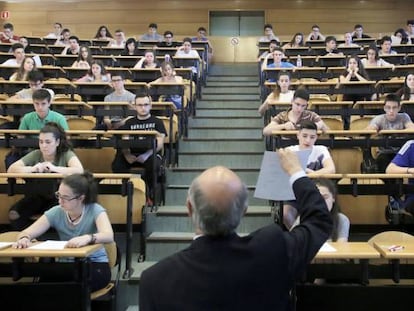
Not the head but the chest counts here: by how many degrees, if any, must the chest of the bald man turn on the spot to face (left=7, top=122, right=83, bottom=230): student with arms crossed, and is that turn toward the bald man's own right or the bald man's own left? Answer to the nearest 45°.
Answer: approximately 45° to the bald man's own left

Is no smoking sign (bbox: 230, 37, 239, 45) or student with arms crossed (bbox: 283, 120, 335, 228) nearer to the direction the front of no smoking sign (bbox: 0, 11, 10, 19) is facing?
the student with arms crossed

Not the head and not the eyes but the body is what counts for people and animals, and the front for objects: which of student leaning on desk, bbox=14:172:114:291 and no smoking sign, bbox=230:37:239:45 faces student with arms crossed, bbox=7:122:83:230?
the no smoking sign

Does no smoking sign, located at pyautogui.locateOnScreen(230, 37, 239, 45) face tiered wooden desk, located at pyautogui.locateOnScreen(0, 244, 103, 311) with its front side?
yes

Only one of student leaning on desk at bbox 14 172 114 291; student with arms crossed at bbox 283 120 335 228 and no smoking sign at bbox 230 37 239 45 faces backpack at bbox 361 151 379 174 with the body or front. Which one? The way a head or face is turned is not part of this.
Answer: the no smoking sign

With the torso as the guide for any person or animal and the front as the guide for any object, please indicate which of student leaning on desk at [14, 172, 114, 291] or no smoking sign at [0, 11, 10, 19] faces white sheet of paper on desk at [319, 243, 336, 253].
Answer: the no smoking sign

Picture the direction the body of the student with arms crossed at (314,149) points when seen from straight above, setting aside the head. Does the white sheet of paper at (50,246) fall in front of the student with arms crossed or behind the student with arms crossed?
in front

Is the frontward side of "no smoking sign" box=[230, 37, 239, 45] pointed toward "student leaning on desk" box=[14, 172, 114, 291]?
yes

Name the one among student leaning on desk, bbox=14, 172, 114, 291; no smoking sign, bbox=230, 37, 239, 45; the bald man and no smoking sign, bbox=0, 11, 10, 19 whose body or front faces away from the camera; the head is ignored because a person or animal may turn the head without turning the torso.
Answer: the bald man

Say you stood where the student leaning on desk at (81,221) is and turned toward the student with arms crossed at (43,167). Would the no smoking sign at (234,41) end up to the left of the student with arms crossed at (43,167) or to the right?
right

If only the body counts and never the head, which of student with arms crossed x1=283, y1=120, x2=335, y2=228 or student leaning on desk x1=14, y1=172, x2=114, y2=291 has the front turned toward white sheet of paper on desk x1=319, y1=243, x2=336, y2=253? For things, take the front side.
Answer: the student with arms crossed

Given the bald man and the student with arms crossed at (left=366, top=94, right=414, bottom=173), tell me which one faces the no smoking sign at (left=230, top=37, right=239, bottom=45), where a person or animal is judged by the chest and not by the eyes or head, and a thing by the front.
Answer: the bald man

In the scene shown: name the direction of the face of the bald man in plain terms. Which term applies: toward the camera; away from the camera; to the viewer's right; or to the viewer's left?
away from the camera

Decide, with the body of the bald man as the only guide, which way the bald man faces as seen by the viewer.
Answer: away from the camera

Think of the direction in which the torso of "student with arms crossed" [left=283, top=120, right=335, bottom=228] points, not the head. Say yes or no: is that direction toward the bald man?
yes
